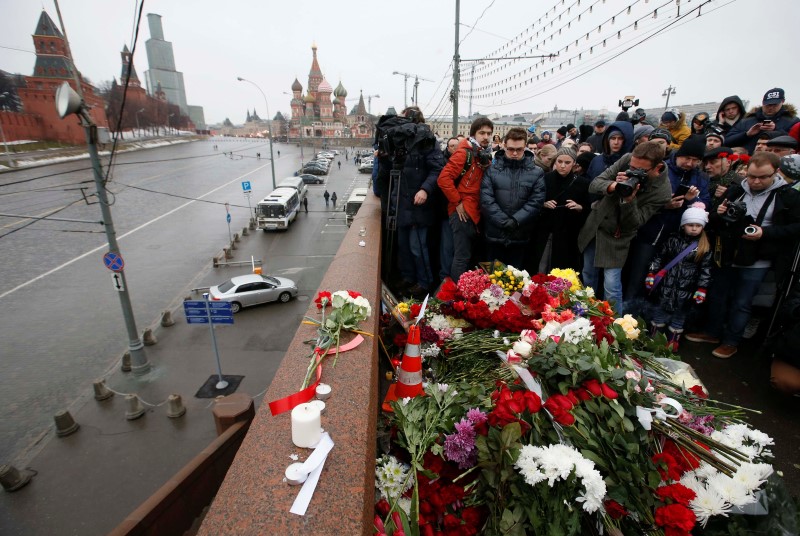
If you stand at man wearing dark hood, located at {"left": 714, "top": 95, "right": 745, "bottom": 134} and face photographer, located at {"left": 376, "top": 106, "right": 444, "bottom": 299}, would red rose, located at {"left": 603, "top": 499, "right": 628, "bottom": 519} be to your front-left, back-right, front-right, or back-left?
front-left

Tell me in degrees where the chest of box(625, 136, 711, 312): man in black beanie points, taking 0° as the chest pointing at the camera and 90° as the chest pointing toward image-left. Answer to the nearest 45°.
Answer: approximately 45°

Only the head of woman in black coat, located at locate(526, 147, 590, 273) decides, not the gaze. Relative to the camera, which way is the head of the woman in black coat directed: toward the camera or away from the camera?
toward the camera

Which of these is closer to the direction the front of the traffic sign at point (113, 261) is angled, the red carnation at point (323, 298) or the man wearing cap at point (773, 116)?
the red carnation

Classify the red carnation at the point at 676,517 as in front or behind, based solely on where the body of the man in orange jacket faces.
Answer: in front

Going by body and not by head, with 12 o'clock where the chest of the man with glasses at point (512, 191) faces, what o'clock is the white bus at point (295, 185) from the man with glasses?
The white bus is roughly at 5 o'clock from the man with glasses.

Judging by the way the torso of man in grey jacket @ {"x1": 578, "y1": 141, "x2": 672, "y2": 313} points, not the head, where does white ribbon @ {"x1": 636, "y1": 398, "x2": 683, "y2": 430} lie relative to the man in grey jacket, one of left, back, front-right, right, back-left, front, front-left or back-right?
front-left

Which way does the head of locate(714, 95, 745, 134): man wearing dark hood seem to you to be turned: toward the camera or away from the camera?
toward the camera

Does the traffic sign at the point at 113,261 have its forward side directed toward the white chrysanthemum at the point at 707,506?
yes

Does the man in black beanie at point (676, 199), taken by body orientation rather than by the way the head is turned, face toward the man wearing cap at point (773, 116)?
no

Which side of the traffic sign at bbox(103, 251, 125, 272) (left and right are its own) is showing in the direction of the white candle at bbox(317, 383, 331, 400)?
front

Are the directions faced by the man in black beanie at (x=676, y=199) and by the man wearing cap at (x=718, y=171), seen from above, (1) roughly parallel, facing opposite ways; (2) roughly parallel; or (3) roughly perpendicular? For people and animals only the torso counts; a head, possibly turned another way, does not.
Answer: roughly parallel

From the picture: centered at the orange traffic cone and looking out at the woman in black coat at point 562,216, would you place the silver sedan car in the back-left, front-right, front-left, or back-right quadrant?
front-left

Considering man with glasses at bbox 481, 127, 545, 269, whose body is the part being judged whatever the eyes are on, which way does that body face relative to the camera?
toward the camera
